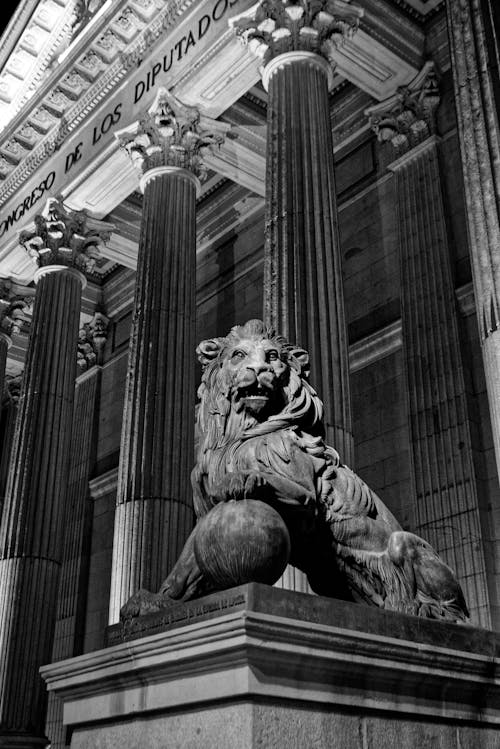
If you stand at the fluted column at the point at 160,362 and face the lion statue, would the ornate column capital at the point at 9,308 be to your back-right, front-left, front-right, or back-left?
back-right

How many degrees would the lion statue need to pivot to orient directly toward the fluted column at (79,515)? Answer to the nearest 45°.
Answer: approximately 135° to its right

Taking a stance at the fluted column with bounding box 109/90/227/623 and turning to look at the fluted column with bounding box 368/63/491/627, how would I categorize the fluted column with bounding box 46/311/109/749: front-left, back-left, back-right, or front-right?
back-left

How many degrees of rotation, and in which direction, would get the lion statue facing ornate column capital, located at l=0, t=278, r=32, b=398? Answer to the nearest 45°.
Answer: approximately 90° to its right

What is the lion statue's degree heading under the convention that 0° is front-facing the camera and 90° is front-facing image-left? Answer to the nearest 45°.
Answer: approximately 45°

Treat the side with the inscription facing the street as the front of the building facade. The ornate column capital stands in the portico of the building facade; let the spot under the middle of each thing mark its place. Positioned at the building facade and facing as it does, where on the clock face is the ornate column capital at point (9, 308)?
The ornate column capital is roughly at 3 o'clock from the building facade.

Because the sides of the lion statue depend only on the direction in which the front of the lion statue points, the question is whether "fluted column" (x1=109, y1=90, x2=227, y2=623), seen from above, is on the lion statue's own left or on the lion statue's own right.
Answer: on the lion statue's own right

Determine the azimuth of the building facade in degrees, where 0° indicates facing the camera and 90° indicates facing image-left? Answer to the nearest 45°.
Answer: approximately 45°

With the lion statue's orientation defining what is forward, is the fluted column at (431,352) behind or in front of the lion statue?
behind
